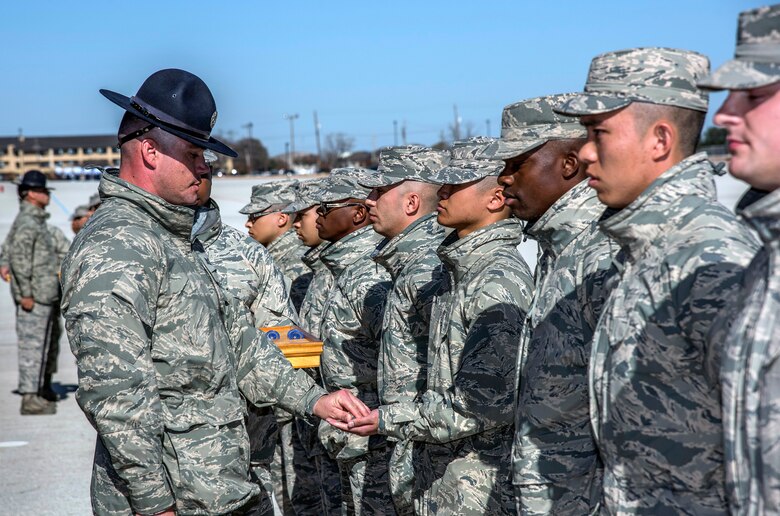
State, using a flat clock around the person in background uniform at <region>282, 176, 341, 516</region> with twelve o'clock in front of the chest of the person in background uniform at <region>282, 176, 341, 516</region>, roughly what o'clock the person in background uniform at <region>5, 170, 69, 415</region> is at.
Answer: the person in background uniform at <region>5, 170, 69, 415</region> is roughly at 2 o'clock from the person in background uniform at <region>282, 176, 341, 516</region>.

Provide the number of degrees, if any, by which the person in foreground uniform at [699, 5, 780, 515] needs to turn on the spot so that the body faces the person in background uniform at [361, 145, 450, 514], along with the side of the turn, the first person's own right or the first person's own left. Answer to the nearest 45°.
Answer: approximately 45° to the first person's own right

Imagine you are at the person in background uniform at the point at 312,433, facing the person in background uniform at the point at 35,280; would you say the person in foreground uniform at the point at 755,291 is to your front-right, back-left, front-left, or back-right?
back-left

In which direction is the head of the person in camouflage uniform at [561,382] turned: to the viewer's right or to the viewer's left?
to the viewer's left

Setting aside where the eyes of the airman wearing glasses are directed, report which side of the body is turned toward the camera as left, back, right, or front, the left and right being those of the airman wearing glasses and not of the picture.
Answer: left

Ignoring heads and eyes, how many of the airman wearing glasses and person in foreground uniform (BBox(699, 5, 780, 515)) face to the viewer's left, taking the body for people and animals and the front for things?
2

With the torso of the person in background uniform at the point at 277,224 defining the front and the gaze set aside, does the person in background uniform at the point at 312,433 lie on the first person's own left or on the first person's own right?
on the first person's own left

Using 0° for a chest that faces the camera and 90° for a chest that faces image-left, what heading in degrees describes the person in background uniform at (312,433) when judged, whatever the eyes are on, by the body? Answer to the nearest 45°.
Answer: approximately 90°

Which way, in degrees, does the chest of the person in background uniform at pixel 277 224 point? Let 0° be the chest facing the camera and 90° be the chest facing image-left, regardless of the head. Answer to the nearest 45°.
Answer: approximately 90°

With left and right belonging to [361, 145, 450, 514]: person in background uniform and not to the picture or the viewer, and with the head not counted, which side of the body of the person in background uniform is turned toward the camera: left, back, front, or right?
left

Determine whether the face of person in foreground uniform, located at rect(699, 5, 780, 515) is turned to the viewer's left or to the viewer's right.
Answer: to the viewer's left

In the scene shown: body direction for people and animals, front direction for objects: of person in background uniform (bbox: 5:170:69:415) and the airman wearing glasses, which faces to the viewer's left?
the airman wearing glasses

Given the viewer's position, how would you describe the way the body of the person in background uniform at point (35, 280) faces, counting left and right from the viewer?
facing to the right of the viewer

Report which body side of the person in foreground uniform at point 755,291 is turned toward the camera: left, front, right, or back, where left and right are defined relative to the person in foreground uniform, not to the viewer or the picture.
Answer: left

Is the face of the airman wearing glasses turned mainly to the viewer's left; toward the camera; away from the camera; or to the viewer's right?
to the viewer's left

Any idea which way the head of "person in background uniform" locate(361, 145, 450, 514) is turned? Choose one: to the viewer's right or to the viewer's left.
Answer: to the viewer's left
